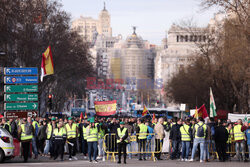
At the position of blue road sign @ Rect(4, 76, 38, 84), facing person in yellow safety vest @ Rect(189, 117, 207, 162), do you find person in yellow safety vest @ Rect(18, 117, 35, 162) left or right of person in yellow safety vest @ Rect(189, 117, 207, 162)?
right

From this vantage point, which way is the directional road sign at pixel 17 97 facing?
toward the camera

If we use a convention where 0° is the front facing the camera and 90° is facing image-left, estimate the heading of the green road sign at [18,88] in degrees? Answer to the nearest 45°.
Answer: approximately 0°

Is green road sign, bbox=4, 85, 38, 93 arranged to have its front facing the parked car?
yes

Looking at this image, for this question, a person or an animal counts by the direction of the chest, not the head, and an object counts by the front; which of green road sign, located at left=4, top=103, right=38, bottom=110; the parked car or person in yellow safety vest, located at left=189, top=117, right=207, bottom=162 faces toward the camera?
the green road sign

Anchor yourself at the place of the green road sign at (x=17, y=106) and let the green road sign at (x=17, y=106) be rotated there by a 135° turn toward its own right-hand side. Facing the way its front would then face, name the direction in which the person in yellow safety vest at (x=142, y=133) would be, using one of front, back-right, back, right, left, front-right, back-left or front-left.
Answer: back

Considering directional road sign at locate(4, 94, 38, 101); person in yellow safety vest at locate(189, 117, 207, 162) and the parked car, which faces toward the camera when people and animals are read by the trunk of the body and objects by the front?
the directional road sign

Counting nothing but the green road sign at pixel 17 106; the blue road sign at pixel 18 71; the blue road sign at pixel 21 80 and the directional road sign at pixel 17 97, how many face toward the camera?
4

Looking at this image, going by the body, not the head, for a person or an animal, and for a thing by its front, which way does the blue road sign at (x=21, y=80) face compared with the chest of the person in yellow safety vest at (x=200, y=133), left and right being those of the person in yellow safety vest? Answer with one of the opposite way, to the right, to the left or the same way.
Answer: the opposite way

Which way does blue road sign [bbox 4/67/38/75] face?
toward the camera

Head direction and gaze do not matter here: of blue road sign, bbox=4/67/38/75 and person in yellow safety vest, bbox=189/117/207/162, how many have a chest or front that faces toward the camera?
1

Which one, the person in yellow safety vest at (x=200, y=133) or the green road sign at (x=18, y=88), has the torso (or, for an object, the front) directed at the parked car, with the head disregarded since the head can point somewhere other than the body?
the green road sign
